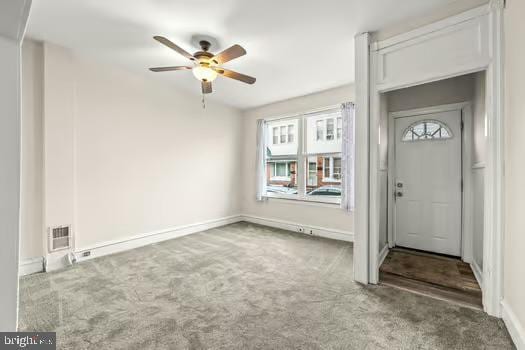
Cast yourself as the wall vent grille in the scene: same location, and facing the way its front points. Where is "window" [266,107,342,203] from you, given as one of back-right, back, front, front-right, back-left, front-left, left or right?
front-left

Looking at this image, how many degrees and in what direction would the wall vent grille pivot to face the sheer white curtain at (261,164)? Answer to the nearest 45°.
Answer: approximately 45° to its left

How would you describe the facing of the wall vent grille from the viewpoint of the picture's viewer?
facing the viewer and to the right of the viewer

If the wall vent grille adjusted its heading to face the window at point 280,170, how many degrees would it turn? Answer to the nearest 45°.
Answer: approximately 45° to its left

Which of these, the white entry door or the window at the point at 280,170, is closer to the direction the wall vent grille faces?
the white entry door

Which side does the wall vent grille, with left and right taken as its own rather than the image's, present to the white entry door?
front

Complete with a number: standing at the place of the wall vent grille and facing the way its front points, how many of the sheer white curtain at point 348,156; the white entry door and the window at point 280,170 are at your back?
0

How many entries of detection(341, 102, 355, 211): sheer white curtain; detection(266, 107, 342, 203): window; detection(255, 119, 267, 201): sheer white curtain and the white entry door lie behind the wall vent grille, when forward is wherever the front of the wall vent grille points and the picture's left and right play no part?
0

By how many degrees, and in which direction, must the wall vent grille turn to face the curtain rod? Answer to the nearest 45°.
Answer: approximately 45° to its left

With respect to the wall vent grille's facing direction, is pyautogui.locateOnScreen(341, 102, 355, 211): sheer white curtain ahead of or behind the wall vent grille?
ahead

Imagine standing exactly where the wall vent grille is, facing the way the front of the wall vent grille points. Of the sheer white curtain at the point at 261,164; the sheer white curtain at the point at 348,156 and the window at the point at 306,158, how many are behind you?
0

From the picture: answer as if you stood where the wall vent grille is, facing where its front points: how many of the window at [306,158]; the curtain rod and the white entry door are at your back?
0

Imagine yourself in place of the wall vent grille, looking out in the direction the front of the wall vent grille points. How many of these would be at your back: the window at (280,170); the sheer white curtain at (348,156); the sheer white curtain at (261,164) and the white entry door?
0

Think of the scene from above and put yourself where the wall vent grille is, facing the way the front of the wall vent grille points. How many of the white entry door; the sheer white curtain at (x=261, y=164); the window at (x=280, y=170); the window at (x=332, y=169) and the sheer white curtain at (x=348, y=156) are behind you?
0
